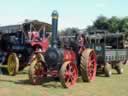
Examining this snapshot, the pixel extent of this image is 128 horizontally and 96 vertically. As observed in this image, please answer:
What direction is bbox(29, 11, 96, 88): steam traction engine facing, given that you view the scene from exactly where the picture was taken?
facing the viewer and to the left of the viewer

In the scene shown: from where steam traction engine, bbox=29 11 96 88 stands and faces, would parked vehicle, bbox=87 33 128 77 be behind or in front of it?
behind

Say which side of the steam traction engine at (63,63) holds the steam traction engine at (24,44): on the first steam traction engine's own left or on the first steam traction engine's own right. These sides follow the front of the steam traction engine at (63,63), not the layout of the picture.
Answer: on the first steam traction engine's own right
